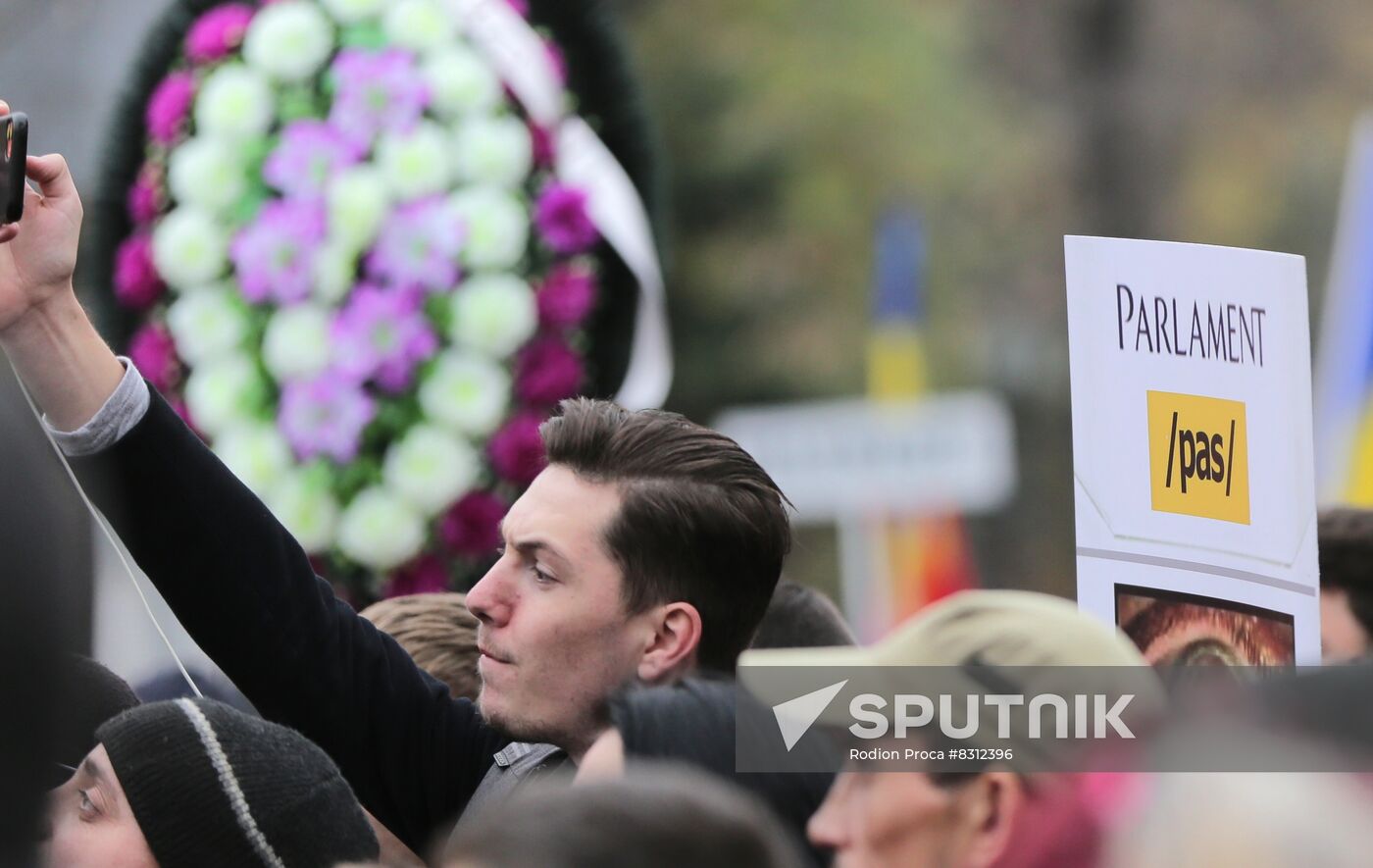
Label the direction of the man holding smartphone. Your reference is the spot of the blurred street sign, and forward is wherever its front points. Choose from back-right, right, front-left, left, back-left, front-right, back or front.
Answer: front

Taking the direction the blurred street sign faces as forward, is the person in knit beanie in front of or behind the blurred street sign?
in front

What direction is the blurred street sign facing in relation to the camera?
toward the camera

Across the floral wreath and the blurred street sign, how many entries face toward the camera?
2

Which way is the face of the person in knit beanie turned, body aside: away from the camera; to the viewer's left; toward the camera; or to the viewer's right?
to the viewer's left

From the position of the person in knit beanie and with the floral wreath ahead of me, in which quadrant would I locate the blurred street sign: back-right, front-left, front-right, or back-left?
front-right

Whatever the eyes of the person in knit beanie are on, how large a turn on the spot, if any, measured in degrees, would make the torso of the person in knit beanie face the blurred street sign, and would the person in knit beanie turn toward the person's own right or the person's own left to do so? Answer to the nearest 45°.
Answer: approximately 135° to the person's own right

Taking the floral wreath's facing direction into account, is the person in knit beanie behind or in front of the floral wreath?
in front

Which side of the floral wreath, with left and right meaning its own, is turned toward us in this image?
front

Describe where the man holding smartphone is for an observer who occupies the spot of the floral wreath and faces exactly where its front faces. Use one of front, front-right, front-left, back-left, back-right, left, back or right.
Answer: front
